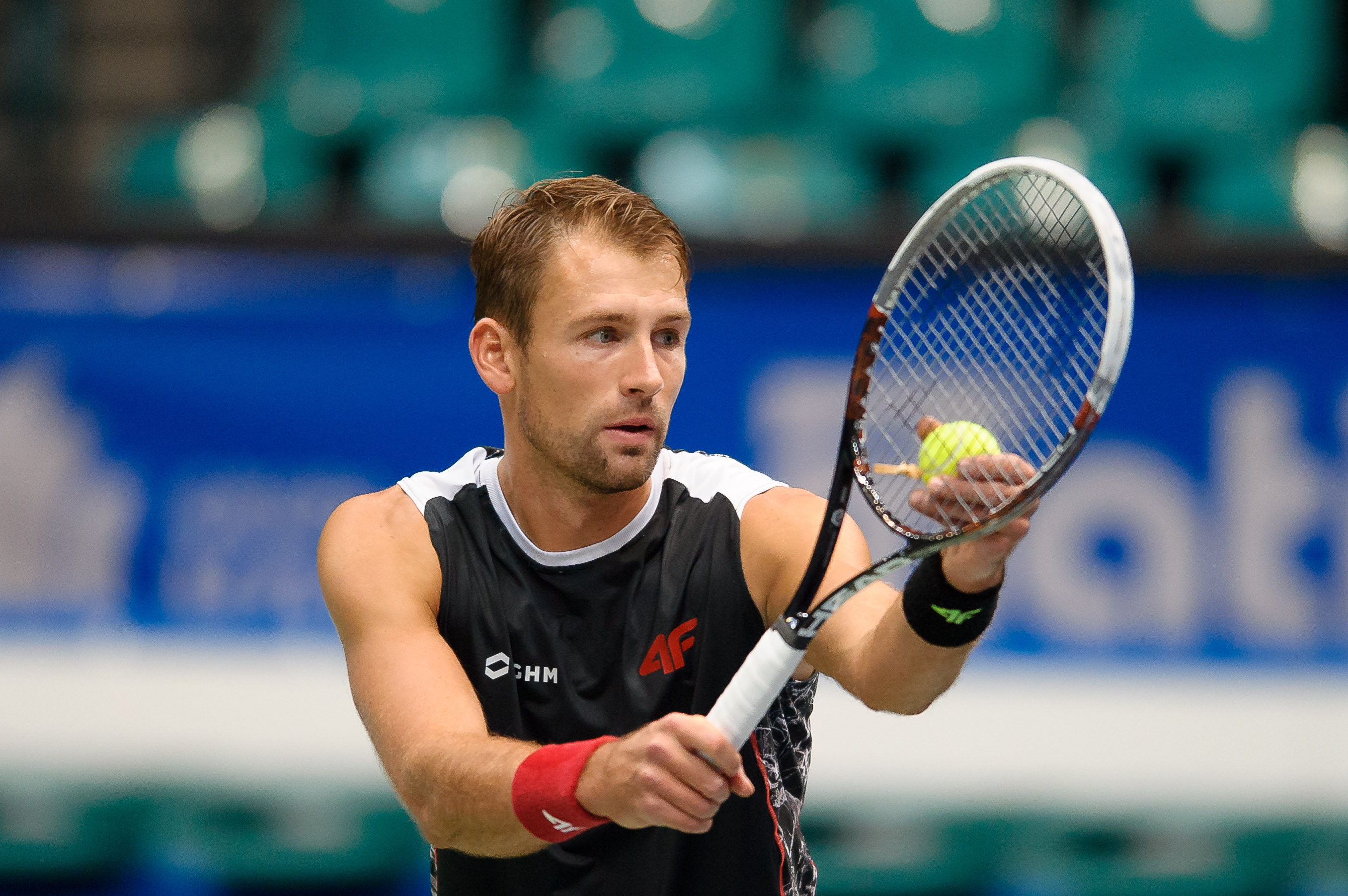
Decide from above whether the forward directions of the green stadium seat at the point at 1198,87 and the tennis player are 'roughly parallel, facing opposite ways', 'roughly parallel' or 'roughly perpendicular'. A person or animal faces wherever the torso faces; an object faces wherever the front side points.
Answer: roughly parallel

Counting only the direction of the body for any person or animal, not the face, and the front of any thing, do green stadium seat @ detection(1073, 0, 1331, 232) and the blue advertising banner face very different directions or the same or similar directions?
same or similar directions

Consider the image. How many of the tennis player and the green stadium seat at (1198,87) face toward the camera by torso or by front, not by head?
2

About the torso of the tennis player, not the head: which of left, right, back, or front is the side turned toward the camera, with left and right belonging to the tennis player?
front

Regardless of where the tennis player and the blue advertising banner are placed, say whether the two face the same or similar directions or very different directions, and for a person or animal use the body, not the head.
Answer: same or similar directions

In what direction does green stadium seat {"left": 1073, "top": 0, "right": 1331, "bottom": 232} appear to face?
toward the camera

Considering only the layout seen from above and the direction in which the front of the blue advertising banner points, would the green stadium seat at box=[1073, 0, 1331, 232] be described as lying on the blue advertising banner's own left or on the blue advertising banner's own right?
on the blue advertising banner's own left

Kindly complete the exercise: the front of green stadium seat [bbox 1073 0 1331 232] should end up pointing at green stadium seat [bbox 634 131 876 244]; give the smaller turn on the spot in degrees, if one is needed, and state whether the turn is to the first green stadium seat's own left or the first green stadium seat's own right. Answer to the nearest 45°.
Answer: approximately 45° to the first green stadium seat's own right

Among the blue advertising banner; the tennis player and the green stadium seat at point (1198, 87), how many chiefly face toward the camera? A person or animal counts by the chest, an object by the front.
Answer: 3

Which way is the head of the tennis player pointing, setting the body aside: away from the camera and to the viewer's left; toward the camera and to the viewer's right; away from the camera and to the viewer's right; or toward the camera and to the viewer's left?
toward the camera and to the viewer's right
